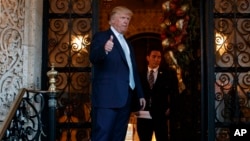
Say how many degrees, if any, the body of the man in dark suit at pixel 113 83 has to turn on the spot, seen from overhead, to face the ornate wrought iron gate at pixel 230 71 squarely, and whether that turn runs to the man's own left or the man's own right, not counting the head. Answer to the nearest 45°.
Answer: approximately 90° to the man's own left

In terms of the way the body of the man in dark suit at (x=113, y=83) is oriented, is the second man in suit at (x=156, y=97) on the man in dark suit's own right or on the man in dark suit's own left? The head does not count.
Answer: on the man in dark suit's own left

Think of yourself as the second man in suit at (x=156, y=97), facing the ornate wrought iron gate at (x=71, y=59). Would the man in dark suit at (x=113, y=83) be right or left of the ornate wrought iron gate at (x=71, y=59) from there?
left

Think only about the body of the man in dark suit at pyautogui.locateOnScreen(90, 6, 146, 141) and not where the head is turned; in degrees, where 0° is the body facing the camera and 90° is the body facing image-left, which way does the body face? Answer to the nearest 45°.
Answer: approximately 315°

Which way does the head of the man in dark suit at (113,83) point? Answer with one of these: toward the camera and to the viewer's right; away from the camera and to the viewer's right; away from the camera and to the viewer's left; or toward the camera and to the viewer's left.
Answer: toward the camera and to the viewer's right
